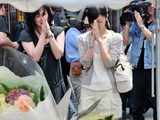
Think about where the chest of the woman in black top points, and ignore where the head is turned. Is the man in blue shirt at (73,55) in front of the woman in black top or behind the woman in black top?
behind

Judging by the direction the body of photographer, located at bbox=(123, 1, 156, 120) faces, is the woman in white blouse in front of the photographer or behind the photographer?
in front

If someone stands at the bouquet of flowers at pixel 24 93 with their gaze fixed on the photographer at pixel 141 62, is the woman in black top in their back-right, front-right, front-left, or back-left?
front-left

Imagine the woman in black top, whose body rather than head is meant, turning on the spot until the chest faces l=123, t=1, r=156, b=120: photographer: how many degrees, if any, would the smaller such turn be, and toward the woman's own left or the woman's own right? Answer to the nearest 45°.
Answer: approximately 135° to the woman's own left

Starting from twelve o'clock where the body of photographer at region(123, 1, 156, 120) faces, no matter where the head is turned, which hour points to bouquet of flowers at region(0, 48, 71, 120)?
The bouquet of flowers is roughly at 11 o'clock from the photographer.

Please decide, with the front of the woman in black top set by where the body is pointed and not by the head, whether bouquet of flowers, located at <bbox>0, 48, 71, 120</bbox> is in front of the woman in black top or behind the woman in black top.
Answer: in front

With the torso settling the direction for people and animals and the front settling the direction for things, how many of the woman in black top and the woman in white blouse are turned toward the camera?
2

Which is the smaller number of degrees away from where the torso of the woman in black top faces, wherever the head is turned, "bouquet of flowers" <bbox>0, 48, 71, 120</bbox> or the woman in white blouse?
the bouquet of flowers

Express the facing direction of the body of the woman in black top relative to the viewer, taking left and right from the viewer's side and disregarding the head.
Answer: facing the viewer

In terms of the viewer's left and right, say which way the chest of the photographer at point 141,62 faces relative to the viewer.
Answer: facing the viewer and to the left of the viewer

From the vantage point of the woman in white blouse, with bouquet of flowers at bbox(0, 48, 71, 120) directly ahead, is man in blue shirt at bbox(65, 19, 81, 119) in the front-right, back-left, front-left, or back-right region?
back-right

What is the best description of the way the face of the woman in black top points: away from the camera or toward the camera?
toward the camera

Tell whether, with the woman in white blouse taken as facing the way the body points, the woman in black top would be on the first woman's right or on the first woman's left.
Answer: on the first woman's right
